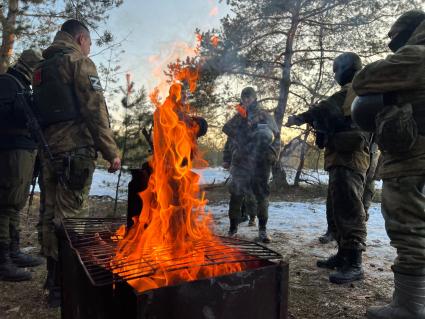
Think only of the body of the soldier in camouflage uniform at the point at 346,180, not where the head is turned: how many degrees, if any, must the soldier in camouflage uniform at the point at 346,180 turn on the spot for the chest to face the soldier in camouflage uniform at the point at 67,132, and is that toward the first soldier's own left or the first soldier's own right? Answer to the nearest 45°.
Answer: approximately 45° to the first soldier's own left

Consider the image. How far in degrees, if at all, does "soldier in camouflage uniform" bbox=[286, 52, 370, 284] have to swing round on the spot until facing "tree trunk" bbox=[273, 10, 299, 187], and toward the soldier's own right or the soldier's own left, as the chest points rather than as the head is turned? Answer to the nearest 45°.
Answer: approximately 90° to the soldier's own right

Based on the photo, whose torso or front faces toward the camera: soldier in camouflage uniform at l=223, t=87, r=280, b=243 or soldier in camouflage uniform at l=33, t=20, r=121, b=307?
soldier in camouflage uniform at l=223, t=87, r=280, b=243

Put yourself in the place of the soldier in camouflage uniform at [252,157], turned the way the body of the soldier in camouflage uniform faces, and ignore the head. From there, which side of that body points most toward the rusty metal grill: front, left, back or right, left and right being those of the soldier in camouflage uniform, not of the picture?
front

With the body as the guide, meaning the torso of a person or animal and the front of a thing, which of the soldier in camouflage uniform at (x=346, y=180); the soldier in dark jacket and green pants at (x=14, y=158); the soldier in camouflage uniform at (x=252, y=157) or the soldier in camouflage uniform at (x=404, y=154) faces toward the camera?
the soldier in camouflage uniform at (x=252, y=157)

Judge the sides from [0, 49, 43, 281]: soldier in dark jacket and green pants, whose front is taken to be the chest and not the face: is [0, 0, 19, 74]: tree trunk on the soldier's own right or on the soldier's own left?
on the soldier's own left

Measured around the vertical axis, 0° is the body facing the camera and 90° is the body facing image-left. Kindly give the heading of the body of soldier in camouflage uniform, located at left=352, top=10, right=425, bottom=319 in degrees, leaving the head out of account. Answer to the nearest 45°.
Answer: approximately 90°

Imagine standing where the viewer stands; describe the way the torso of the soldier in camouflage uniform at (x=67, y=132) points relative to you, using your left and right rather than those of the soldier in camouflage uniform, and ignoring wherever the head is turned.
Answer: facing away from the viewer and to the right of the viewer

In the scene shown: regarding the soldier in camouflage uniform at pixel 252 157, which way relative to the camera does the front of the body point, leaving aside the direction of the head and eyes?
toward the camera

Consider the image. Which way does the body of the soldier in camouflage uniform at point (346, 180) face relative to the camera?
to the viewer's left

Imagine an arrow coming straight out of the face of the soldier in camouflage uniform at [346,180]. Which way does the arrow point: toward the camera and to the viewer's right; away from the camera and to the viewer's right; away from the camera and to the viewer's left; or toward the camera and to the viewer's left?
away from the camera and to the viewer's left

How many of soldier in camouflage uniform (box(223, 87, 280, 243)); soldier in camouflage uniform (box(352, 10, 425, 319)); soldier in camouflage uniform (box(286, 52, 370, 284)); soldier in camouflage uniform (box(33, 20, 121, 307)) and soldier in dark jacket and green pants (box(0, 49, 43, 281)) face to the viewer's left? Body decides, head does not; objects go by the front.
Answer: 2

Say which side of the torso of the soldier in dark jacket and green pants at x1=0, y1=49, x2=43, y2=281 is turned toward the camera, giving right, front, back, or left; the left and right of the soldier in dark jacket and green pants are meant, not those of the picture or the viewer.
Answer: right

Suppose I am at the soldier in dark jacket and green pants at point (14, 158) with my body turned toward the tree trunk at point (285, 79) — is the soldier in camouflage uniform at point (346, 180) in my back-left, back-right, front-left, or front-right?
front-right

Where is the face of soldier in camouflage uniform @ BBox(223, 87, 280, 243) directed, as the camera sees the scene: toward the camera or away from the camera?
toward the camera

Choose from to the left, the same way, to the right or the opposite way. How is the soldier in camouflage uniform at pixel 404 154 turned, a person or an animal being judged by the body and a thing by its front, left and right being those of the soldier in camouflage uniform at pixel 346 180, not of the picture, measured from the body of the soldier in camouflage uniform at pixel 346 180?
the same way

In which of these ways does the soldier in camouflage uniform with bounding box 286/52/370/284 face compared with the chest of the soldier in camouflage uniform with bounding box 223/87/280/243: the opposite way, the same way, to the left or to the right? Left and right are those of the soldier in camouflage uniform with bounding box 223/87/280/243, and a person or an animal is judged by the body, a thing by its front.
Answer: to the right
